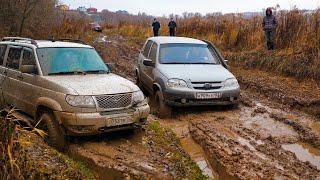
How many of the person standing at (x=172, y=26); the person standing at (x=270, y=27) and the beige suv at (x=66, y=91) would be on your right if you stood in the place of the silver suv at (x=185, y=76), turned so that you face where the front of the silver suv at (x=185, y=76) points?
1

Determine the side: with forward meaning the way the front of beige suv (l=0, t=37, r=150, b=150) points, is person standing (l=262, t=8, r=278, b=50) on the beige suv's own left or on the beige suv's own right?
on the beige suv's own left

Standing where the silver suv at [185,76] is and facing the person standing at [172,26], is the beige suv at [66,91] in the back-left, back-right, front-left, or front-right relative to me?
back-left

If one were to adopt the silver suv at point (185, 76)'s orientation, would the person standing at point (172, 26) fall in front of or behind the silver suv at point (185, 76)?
behind

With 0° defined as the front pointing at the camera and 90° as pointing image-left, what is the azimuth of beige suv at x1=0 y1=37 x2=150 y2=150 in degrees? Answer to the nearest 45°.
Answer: approximately 315°

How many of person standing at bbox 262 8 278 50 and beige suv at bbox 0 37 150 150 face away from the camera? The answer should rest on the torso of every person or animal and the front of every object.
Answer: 0

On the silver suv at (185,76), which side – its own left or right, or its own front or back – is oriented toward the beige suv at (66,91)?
right

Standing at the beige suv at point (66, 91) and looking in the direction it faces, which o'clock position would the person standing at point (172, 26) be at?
The person standing is roughly at 8 o'clock from the beige suv.

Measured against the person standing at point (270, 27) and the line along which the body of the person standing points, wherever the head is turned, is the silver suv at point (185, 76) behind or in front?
in front

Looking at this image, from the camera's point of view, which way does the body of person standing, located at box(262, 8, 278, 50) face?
toward the camera

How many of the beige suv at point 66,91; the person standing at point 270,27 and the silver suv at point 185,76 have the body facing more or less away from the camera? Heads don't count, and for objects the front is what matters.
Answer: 0

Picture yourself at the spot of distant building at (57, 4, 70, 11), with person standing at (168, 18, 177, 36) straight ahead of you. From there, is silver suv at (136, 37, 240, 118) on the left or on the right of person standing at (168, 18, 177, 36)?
right

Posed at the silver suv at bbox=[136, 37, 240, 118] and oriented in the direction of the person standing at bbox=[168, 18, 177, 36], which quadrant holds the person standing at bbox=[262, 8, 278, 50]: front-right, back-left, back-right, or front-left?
front-right

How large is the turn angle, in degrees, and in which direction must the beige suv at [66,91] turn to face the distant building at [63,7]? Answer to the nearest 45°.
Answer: approximately 135° to its left
